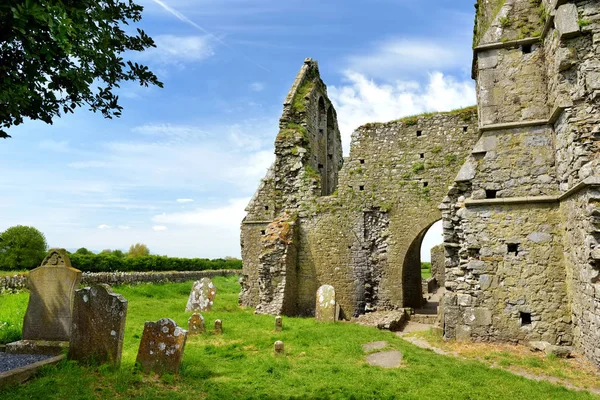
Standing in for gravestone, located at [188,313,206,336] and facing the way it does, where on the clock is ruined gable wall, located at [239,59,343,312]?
The ruined gable wall is roughly at 7 o'clock from the gravestone.

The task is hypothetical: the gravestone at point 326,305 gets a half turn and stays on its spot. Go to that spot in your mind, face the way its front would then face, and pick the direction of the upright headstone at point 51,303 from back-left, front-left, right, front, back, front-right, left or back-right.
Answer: back-left

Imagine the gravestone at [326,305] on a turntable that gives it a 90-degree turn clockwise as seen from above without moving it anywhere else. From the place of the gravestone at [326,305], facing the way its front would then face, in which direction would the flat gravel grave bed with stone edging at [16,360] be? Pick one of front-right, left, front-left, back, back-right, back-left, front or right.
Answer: front-left

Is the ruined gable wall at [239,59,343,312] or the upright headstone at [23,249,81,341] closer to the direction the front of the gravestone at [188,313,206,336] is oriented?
the upright headstone

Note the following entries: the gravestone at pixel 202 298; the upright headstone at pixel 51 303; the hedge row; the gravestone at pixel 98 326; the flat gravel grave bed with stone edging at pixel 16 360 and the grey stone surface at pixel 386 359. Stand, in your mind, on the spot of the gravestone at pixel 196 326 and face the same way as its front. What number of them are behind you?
2

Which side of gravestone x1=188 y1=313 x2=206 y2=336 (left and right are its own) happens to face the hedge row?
back

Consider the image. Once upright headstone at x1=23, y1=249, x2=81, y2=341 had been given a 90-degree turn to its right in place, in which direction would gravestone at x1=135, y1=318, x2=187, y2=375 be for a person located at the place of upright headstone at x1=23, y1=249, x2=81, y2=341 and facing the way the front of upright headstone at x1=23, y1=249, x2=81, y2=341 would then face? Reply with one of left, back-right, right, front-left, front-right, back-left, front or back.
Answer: back-left

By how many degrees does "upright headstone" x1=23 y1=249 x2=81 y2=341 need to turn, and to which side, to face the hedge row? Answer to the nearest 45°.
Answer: approximately 180°

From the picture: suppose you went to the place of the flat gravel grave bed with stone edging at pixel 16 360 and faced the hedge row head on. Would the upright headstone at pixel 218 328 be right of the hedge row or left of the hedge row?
right

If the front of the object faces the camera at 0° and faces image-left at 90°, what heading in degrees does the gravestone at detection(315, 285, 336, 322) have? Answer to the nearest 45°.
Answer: approximately 0°

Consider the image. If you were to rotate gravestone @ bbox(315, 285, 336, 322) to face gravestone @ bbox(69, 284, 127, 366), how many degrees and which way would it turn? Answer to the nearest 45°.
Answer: approximately 45° to its right

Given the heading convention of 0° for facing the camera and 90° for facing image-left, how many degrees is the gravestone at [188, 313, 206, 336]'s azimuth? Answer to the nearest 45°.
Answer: approximately 0°
